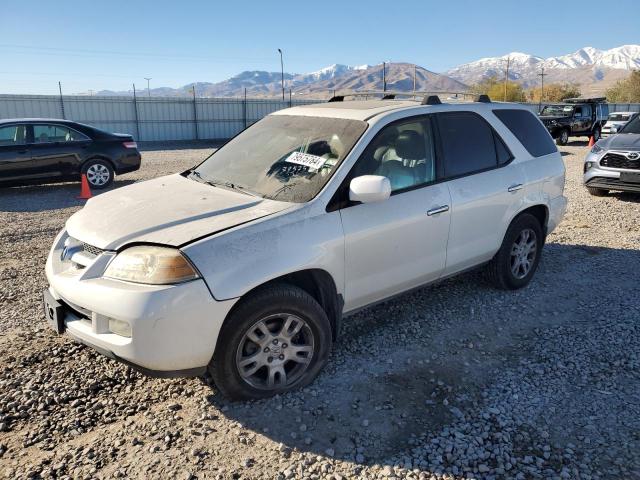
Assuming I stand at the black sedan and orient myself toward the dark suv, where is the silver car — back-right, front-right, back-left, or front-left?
front-right

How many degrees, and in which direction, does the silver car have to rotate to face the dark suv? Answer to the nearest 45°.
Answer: approximately 135° to its right

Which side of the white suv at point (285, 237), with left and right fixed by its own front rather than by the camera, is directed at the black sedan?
right

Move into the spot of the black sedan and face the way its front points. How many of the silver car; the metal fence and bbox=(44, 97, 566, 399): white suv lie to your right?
1

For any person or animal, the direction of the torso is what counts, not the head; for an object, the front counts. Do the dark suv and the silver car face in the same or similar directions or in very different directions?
same or similar directions

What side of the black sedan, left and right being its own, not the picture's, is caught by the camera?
left

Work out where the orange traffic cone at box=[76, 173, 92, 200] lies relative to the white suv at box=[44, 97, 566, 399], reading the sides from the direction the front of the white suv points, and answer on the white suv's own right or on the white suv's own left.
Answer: on the white suv's own right

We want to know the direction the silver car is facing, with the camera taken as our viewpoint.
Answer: facing the viewer and to the left of the viewer

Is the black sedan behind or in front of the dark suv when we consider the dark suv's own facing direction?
in front

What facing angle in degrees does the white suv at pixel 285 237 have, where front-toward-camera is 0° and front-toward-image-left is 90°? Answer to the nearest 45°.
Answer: approximately 45°

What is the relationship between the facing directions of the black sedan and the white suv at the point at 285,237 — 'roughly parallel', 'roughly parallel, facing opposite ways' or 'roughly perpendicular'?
roughly parallel

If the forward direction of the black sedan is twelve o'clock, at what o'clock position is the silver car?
The silver car is roughly at 7 o'clock from the black sedan.

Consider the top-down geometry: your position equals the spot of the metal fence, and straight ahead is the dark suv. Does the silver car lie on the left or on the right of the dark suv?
right

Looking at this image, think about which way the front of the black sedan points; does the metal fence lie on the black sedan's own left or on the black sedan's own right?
on the black sedan's own right

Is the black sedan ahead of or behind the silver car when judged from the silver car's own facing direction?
ahead
